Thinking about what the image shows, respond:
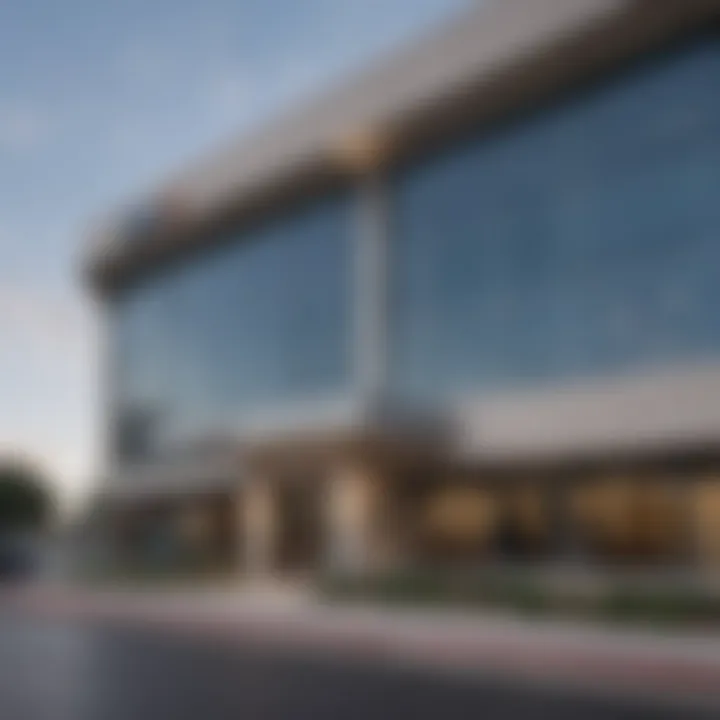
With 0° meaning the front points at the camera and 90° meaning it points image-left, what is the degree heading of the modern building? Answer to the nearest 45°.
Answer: approximately 45°
